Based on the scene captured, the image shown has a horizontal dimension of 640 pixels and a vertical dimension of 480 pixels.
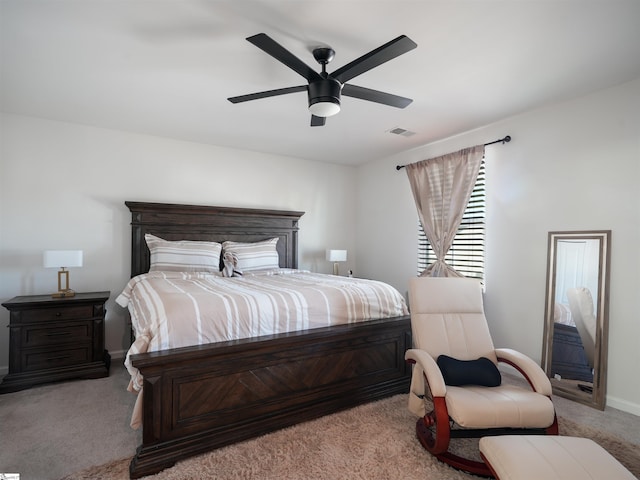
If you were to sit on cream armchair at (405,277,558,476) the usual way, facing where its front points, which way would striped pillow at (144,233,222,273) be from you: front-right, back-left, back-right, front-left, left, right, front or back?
back-right

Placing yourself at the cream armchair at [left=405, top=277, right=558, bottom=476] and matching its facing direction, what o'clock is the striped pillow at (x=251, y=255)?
The striped pillow is roughly at 5 o'clock from the cream armchair.

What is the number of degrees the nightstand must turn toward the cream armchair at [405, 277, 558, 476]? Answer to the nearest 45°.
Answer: approximately 45° to its left

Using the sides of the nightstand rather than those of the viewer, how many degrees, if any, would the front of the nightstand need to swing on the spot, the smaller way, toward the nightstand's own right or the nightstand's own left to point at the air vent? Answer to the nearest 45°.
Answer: approximately 45° to the nightstand's own left

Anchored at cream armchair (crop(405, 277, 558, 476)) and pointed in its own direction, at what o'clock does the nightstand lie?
The nightstand is roughly at 4 o'clock from the cream armchair.

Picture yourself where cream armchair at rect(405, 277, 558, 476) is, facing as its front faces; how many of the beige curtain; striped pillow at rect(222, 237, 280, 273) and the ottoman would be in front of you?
1

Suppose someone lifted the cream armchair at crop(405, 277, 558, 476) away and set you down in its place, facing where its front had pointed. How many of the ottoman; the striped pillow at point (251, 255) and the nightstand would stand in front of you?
1

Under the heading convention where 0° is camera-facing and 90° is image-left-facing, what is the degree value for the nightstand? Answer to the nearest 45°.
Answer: approximately 0°

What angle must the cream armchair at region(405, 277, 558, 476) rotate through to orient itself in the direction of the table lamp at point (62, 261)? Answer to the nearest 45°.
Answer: approximately 135° to its right

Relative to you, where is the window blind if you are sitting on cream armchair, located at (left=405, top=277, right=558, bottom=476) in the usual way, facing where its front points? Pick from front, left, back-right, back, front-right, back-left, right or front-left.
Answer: back-left
